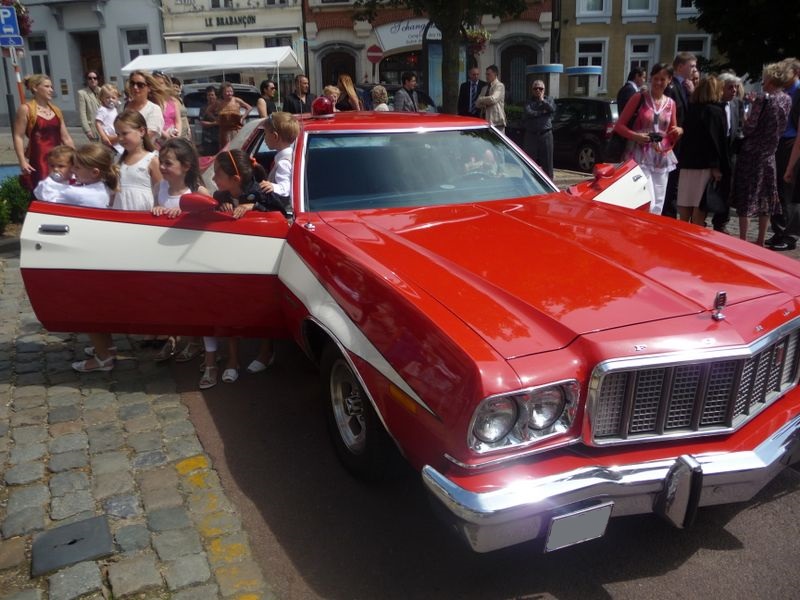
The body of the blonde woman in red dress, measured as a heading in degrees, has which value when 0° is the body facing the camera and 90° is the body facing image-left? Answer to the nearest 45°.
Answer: approximately 315°

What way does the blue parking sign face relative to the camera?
toward the camera

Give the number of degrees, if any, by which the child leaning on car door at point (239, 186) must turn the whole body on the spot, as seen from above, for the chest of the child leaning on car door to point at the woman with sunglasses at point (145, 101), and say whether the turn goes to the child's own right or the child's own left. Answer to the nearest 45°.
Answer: approximately 135° to the child's own right

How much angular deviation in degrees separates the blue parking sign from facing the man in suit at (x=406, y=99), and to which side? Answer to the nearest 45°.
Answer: approximately 90° to its left

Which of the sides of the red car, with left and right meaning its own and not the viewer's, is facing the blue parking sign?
back

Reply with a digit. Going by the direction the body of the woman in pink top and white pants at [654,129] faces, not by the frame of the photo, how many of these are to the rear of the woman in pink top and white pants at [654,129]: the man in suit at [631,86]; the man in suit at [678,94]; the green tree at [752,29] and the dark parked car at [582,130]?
4

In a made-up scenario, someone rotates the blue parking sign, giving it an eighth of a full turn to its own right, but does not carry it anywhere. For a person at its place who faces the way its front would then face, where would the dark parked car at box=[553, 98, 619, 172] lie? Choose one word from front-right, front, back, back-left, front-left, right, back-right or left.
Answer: back-left

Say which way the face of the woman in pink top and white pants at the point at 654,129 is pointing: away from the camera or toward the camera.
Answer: toward the camera

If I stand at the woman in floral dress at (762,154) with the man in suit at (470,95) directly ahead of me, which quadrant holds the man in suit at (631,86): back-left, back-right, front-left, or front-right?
front-right

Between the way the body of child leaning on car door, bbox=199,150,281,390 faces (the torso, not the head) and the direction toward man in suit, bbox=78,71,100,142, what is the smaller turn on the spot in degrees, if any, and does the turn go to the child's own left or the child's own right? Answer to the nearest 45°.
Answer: approximately 135° to the child's own right

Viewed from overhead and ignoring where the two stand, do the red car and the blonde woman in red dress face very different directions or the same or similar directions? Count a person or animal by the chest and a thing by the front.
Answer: same or similar directions

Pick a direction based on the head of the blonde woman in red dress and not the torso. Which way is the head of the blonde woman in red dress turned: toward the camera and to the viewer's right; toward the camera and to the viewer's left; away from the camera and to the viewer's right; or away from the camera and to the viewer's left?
toward the camera and to the viewer's right

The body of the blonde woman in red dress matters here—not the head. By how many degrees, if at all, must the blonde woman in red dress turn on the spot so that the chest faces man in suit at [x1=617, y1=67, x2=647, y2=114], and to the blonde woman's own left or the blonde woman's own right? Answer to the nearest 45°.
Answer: approximately 45° to the blonde woman's own left
